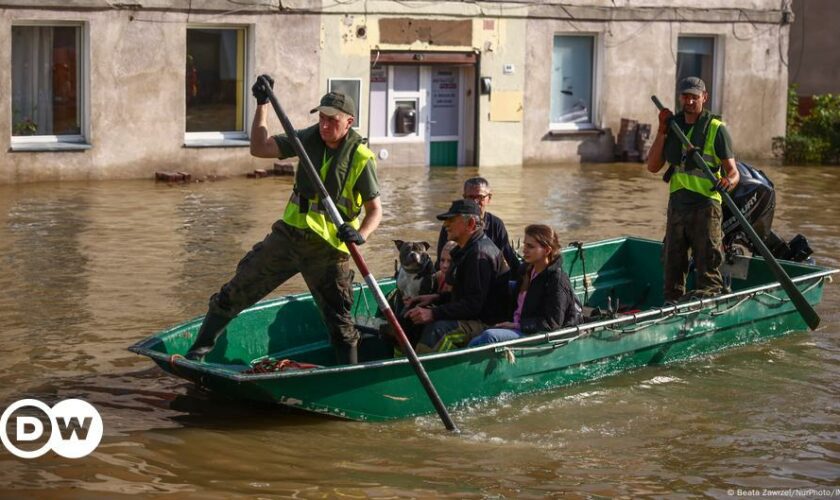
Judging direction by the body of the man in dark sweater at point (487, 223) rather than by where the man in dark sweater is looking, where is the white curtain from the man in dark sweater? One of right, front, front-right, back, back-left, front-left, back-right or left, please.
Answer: back-right

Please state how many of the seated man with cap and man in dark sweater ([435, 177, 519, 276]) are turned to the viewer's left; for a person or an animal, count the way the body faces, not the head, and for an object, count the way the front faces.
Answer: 1

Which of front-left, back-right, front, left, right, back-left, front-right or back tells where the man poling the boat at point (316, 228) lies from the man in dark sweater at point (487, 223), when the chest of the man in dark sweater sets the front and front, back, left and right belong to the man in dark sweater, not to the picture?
front-right

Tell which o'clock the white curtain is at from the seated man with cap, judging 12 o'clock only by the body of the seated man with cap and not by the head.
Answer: The white curtain is roughly at 2 o'clock from the seated man with cap.

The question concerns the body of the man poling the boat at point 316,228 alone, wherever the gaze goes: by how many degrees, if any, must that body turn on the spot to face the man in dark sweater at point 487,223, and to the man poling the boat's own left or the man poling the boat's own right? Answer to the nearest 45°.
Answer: approximately 180°

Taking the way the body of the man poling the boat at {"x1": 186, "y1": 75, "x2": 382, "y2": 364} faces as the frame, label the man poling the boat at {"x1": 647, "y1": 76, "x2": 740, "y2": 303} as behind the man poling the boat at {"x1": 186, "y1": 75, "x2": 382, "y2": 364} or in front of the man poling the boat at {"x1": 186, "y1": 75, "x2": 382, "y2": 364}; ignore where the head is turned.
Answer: behind

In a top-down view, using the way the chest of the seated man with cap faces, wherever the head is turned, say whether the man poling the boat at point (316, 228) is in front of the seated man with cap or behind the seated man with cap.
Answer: in front

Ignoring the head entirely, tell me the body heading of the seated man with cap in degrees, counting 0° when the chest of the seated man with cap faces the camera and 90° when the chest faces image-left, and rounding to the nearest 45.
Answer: approximately 90°

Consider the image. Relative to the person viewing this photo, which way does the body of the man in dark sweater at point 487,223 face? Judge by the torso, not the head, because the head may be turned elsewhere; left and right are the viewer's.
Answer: facing the viewer

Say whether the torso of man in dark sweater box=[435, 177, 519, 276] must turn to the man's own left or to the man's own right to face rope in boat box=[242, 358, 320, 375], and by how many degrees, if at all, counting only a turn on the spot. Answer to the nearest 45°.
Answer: approximately 45° to the man's own right

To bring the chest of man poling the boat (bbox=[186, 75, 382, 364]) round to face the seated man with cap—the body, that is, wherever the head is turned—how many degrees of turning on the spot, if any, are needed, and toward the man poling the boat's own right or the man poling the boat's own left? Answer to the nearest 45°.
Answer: approximately 135° to the man poling the boat's own left

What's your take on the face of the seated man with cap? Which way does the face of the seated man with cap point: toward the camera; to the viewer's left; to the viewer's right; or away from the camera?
to the viewer's left

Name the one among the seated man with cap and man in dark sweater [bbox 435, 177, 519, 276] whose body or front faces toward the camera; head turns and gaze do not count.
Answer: the man in dark sweater
